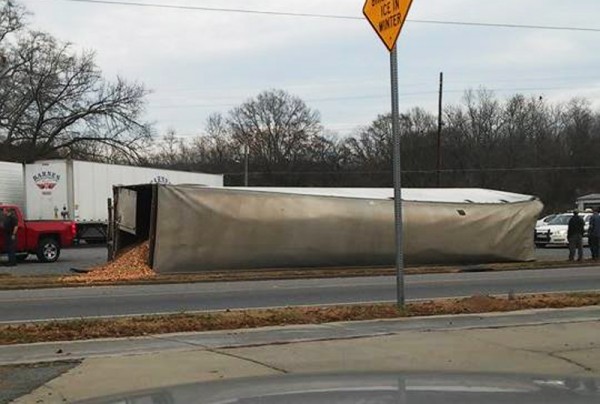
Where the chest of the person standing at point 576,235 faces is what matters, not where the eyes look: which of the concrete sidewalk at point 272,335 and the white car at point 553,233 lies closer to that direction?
the white car

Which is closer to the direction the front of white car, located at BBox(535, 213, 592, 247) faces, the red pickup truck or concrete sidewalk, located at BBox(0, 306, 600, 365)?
the red pickup truck

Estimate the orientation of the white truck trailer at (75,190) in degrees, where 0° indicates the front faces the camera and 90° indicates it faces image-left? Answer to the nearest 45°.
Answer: approximately 45°

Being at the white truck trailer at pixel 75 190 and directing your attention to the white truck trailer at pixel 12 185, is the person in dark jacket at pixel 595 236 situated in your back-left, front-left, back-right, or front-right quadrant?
back-left
